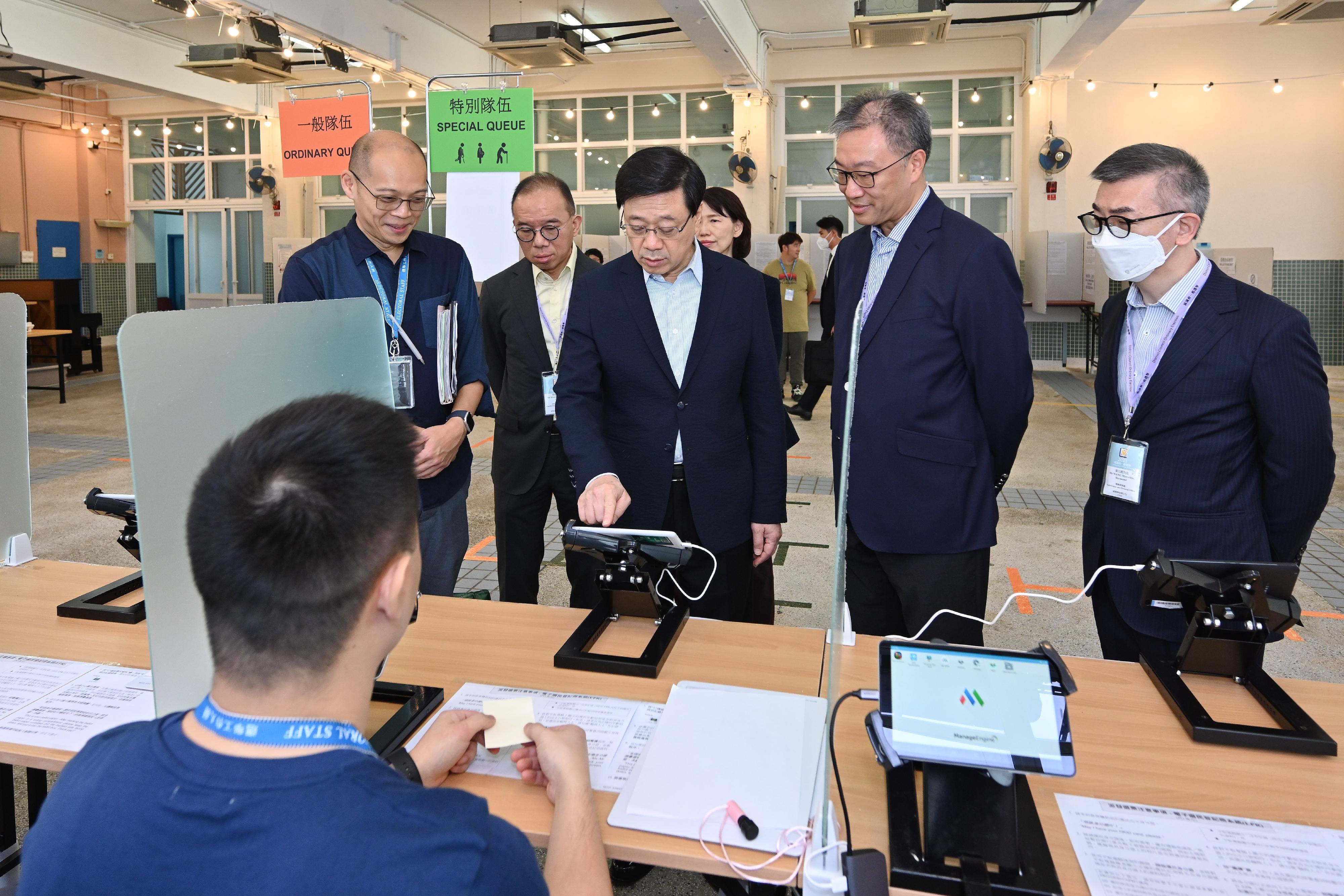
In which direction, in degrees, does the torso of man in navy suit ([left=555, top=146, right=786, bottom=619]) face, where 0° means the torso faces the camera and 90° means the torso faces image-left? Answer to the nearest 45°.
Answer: approximately 0°

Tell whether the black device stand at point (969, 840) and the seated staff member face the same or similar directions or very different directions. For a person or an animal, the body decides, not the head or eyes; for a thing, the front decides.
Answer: very different directions

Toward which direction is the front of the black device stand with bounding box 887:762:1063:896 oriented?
toward the camera

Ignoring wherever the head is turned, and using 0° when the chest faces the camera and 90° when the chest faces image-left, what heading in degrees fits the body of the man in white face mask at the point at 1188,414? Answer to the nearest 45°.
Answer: approximately 45°

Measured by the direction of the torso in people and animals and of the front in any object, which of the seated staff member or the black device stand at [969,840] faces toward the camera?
the black device stand

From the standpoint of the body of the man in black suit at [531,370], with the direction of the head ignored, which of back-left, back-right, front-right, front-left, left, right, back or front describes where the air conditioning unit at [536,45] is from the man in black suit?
back-left

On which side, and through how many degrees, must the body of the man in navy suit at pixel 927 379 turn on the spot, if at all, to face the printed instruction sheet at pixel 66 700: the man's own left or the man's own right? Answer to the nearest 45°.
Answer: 0° — they already face it

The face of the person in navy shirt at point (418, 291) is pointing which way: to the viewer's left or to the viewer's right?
to the viewer's right

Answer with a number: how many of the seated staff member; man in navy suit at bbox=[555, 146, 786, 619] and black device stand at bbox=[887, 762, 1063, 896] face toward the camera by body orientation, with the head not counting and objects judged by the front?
2

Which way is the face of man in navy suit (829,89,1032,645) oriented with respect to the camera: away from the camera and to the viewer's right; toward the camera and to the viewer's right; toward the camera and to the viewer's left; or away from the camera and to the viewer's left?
toward the camera and to the viewer's left

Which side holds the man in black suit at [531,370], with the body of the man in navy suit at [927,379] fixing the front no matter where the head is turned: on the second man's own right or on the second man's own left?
on the second man's own right

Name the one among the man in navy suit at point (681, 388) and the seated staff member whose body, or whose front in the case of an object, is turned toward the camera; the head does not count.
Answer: the man in navy suit
